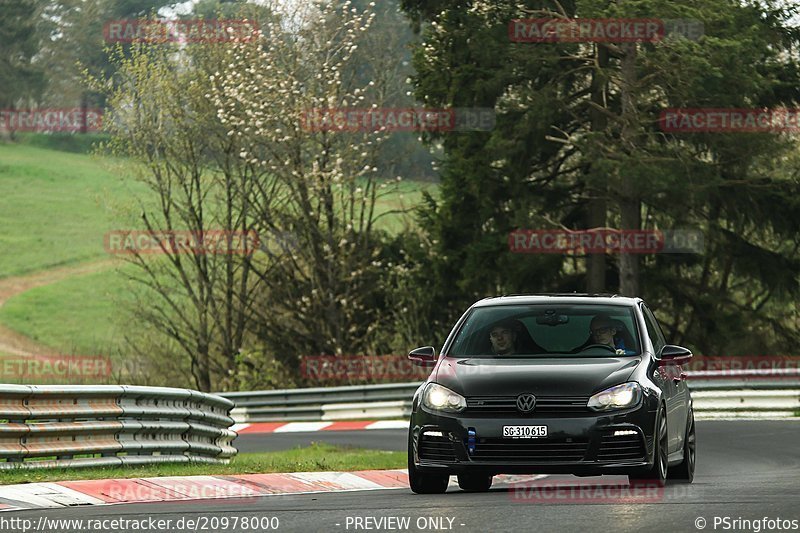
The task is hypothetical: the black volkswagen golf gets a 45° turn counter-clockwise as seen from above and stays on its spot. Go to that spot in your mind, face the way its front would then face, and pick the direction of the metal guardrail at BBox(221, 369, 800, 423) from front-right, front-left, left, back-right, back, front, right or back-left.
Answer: back-left

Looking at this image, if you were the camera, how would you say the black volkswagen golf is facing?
facing the viewer

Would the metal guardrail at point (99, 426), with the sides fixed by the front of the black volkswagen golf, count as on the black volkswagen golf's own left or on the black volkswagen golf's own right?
on the black volkswagen golf's own right

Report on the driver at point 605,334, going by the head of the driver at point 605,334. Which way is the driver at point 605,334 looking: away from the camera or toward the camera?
toward the camera
